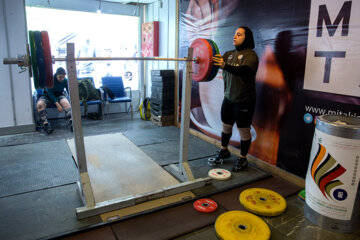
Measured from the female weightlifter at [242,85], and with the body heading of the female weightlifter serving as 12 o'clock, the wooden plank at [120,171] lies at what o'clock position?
The wooden plank is roughly at 1 o'clock from the female weightlifter.

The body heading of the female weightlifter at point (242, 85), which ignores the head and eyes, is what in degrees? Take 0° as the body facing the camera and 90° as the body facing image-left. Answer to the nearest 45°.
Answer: approximately 45°

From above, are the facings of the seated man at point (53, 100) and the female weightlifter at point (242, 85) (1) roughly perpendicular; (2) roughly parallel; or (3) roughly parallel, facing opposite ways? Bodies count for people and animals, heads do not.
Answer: roughly perpendicular

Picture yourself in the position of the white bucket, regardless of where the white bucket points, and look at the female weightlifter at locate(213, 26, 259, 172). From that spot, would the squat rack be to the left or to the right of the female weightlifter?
left

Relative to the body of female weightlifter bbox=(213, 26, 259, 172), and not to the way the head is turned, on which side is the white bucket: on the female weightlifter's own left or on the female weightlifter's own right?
on the female weightlifter's own left

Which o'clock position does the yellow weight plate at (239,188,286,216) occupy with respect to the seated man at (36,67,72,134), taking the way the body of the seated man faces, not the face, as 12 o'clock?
The yellow weight plate is roughly at 11 o'clock from the seated man.
